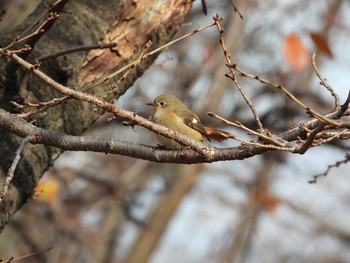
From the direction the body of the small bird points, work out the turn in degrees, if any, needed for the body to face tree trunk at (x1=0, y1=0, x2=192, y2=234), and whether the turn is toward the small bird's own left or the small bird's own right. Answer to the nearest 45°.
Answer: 0° — it already faces it

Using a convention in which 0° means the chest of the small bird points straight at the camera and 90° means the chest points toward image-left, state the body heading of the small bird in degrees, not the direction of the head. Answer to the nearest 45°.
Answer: approximately 90°

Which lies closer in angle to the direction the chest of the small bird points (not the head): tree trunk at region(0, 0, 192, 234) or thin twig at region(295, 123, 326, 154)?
the tree trunk

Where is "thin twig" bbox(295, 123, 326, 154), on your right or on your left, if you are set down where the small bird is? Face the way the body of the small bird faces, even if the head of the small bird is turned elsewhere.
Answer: on your left
